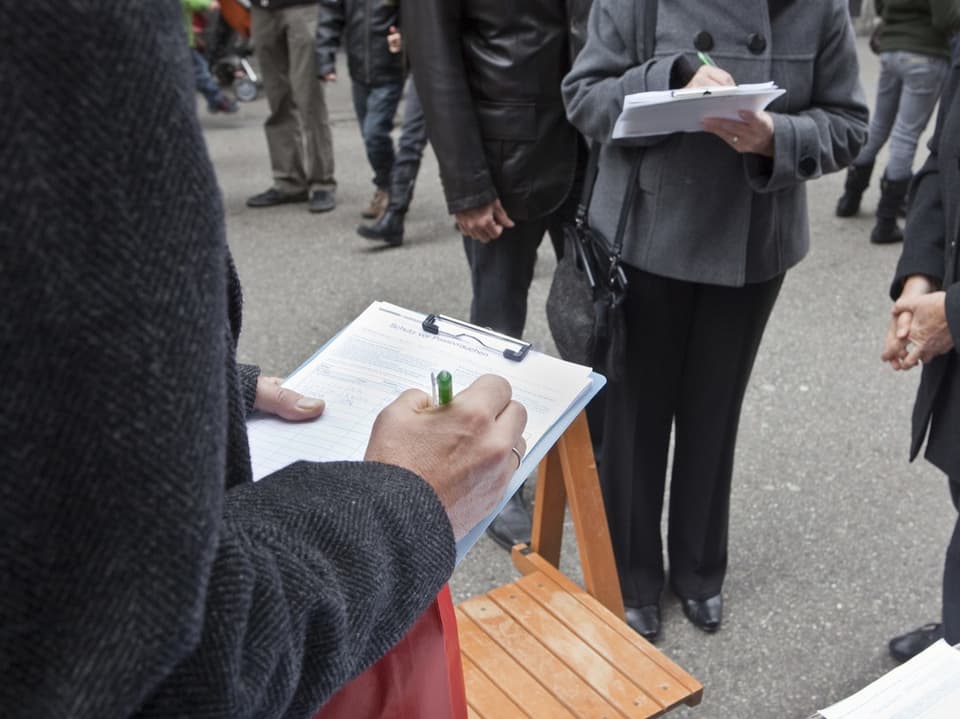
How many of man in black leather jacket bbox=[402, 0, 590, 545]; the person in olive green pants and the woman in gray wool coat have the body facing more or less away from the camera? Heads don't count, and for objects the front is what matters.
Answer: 0

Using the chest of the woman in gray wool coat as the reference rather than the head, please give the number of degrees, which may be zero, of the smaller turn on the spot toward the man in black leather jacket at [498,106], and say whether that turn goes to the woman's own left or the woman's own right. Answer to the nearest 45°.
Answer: approximately 135° to the woman's own right

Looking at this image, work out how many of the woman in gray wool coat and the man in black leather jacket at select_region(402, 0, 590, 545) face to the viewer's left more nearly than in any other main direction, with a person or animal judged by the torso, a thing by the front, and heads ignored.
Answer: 0

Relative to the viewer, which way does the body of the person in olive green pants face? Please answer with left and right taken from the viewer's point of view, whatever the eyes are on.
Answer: facing the viewer and to the left of the viewer

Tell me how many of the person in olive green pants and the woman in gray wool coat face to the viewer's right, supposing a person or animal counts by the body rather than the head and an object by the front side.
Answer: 0

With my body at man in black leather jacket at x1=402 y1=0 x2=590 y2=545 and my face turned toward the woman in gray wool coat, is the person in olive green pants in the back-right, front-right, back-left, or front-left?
back-left

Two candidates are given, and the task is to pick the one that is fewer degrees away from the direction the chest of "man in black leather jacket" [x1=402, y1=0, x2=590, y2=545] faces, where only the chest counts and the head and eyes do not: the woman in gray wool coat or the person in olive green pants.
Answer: the woman in gray wool coat

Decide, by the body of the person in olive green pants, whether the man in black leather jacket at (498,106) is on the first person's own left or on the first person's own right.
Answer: on the first person's own left

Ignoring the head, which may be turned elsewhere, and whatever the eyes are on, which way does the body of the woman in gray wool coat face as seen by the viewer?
toward the camera

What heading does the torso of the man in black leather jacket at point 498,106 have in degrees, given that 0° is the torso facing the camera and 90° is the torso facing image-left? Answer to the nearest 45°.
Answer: approximately 315°
